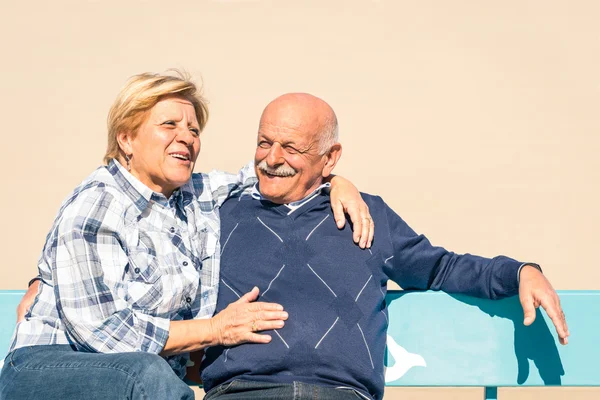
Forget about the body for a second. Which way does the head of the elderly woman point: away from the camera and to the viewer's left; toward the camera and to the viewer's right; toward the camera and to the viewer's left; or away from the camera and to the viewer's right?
toward the camera and to the viewer's right

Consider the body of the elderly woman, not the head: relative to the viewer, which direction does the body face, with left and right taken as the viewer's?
facing the viewer and to the right of the viewer

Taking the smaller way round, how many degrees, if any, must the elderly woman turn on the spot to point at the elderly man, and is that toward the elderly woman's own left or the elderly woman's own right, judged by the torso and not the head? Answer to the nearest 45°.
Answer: approximately 45° to the elderly woman's own left

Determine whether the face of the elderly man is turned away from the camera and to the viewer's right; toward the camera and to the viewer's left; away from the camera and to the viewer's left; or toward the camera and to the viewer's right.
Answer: toward the camera and to the viewer's left
